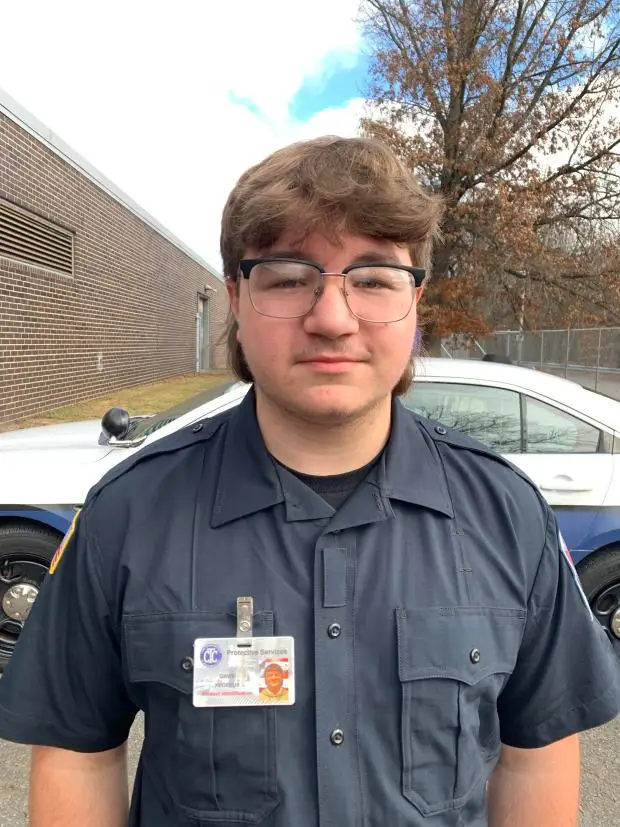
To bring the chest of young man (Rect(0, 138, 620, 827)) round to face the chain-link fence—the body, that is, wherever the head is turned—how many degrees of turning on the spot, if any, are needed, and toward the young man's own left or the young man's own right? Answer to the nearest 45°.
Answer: approximately 135° to the young man's own left

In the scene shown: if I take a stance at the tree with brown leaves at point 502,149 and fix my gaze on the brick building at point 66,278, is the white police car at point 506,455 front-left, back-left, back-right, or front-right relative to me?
front-left

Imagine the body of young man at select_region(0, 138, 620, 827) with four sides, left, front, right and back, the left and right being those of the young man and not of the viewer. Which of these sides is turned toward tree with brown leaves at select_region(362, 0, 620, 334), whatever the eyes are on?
back

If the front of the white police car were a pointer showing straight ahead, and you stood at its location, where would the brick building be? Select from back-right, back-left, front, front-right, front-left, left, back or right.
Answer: front-right

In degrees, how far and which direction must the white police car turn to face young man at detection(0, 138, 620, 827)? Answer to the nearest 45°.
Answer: approximately 45° to its left

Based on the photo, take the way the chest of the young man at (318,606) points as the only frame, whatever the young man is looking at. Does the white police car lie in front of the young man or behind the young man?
behind

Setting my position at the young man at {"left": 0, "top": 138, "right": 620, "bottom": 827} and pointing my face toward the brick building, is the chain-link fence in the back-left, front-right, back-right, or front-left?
front-right

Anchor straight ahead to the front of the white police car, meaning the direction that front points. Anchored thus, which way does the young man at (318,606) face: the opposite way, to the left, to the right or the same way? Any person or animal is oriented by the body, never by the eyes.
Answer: to the left

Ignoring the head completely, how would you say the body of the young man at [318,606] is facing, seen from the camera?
toward the camera

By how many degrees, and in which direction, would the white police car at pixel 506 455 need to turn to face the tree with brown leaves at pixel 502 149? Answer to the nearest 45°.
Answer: approximately 90° to its right

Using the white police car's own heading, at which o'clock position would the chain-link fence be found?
The chain-link fence is roughly at 4 o'clock from the white police car.

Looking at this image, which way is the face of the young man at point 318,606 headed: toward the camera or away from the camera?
toward the camera

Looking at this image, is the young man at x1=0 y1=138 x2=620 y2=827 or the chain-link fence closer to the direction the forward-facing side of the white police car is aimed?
the young man

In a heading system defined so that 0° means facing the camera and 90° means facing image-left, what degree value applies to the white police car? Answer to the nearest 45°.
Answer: approximately 90°
